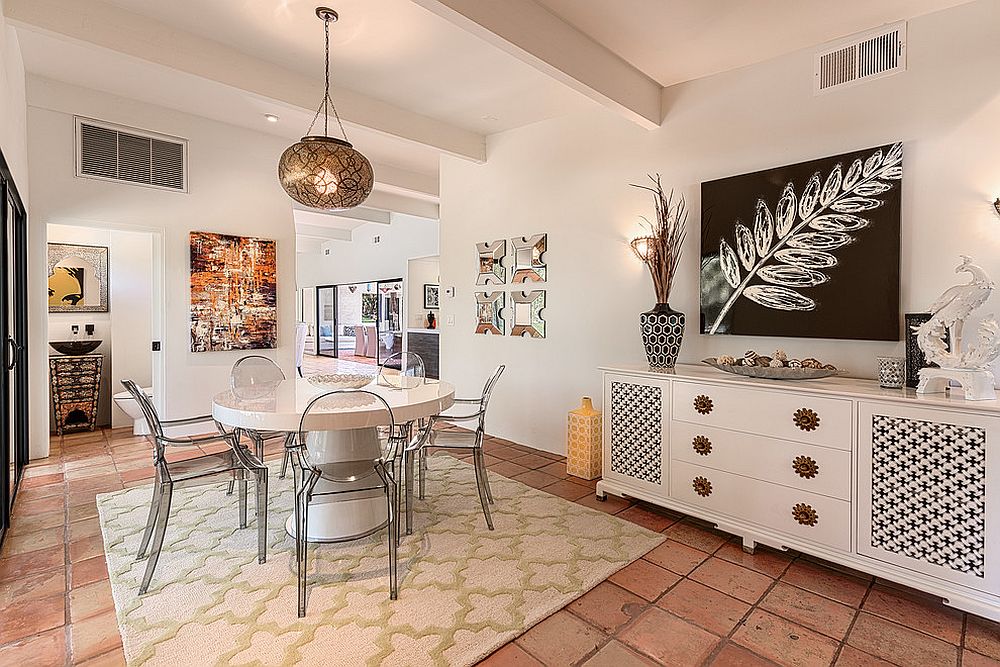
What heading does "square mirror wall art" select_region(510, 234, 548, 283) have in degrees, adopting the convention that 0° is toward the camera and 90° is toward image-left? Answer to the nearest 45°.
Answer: approximately 45°

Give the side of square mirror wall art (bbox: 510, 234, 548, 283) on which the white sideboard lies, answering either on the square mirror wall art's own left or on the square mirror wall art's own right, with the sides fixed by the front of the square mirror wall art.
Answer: on the square mirror wall art's own left

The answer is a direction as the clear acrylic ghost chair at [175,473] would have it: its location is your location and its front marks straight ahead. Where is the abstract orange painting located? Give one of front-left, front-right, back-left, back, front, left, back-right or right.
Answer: left

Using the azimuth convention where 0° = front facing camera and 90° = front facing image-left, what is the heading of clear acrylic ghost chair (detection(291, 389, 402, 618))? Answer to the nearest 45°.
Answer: approximately 180°

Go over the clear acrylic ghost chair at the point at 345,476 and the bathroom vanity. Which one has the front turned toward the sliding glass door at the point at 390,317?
the clear acrylic ghost chair

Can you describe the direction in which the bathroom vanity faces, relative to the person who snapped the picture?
facing the viewer

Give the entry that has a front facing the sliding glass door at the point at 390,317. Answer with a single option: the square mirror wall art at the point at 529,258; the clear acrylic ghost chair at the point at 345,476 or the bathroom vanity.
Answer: the clear acrylic ghost chair

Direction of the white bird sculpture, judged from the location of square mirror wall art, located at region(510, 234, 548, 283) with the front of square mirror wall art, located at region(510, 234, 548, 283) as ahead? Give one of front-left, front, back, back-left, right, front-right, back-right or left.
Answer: left

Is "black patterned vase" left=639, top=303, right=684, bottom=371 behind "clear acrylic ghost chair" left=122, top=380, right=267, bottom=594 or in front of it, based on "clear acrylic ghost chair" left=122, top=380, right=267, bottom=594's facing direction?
in front

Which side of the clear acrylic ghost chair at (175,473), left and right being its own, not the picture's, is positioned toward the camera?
right

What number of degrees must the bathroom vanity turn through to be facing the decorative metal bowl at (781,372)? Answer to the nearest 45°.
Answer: approximately 45° to its left

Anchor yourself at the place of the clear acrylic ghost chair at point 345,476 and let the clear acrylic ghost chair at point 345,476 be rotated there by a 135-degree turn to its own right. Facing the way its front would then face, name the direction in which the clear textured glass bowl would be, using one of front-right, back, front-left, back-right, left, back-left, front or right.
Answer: back-left

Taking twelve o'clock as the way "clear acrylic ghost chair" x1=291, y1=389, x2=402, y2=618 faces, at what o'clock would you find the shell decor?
The shell decor is roughly at 3 o'clock from the clear acrylic ghost chair.

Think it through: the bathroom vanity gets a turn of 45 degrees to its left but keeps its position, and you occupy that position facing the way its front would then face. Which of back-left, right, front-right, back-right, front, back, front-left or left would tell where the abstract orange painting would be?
front

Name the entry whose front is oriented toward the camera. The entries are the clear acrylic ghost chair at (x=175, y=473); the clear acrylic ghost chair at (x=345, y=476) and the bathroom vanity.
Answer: the bathroom vanity

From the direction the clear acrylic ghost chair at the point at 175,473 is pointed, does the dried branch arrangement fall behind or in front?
in front

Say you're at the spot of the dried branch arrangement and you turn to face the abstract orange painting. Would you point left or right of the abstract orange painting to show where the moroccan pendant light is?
left

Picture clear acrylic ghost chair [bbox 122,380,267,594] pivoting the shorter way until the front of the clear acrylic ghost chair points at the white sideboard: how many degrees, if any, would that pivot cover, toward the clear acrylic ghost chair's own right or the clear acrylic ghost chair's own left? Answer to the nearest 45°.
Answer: approximately 45° to the clear acrylic ghost chair's own right

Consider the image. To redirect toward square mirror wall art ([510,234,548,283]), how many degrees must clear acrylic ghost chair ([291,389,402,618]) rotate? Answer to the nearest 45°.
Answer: approximately 45° to its right

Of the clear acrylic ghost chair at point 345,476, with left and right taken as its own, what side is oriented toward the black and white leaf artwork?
right
